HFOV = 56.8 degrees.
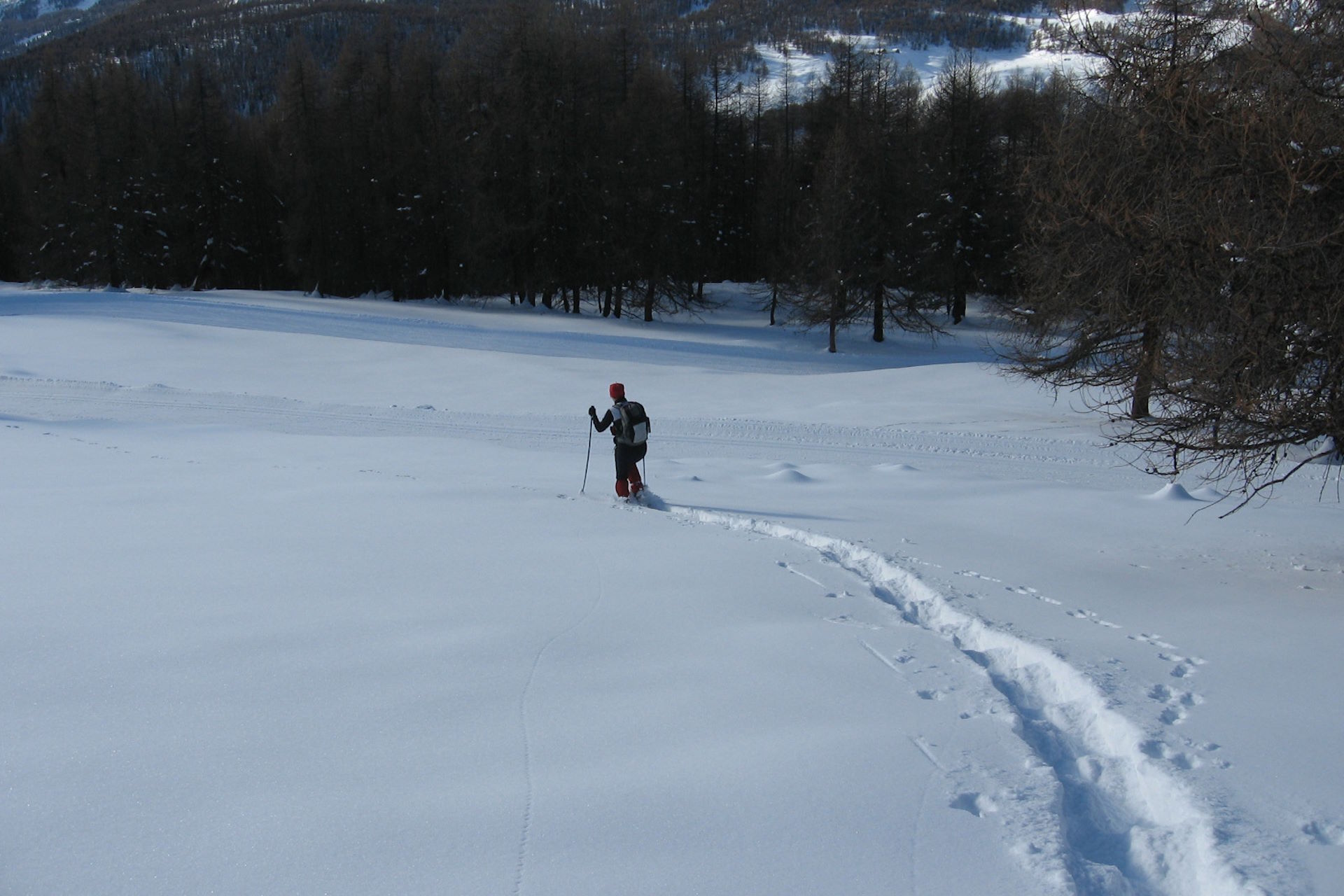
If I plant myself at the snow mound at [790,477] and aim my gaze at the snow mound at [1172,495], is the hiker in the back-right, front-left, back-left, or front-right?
back-right

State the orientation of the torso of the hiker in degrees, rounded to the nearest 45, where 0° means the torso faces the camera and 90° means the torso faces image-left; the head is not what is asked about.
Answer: approximately 135°

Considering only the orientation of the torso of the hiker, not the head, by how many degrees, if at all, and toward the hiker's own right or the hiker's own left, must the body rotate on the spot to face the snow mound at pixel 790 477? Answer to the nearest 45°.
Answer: approximately 90° to the hiker's own right

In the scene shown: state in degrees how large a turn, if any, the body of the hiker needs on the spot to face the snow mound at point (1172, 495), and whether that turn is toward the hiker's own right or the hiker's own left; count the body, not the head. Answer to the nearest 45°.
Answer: approximately 135° to the hiker's own right
